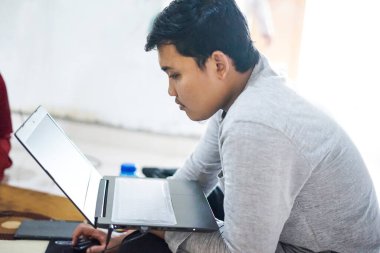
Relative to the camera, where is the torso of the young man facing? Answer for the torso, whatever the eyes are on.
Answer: to the viewer's left

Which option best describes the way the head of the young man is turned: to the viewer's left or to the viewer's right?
to the viewer's left

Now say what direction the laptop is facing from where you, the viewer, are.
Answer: facing to the right of the viewer
